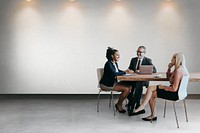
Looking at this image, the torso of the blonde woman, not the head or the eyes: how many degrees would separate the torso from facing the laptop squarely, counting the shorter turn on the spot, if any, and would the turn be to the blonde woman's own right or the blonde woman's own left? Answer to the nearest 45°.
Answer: approximately 45° to the blonde woman's own right

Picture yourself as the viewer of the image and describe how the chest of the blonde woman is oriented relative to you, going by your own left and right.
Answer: facing to the left of the viewer

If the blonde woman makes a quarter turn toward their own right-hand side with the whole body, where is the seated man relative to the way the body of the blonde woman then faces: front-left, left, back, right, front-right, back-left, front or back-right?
front-left

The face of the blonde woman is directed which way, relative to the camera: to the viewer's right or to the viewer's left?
to the viewer's left
